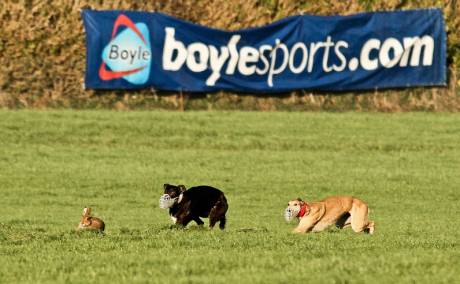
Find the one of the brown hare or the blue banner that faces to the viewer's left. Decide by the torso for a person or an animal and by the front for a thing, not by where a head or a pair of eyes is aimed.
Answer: the brown hare

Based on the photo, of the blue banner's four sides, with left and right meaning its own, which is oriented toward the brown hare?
front

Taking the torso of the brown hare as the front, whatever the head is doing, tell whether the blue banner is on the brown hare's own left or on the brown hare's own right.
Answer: on the brown hare's own right

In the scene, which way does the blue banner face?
toward the camera

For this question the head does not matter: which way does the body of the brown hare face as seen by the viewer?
to the viewer's left

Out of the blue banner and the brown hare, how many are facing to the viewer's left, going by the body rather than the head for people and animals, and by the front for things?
1

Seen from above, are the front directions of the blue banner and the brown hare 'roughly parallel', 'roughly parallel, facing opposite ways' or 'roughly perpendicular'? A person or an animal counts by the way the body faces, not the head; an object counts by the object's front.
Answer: roughly perpendicular
